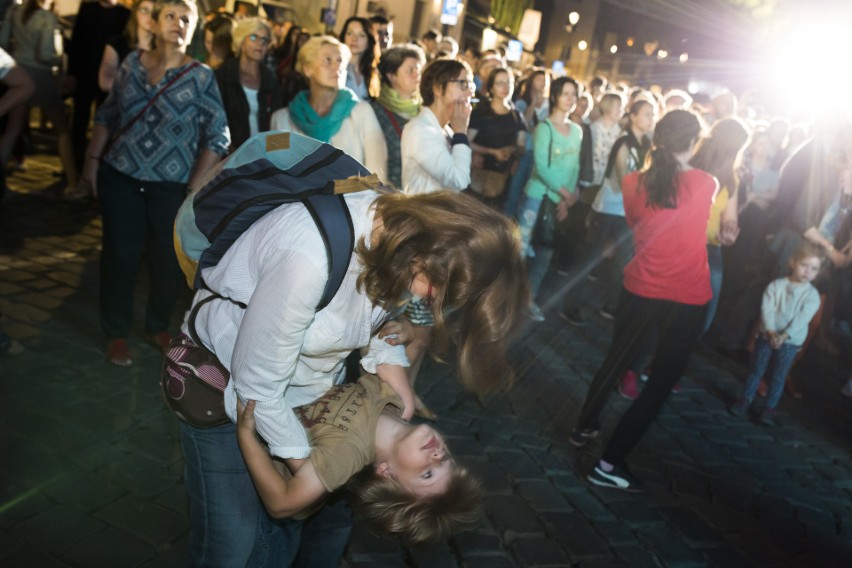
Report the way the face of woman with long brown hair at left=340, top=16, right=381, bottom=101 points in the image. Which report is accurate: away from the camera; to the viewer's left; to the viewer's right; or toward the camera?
toward the camera

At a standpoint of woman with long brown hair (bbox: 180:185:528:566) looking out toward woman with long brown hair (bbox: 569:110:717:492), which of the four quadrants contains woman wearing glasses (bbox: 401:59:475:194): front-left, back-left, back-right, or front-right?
front-left

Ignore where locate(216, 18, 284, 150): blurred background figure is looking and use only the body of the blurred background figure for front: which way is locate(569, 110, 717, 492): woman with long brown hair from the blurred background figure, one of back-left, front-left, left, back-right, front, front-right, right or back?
front

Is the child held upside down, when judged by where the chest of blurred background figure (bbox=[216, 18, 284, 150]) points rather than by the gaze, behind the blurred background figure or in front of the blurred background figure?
in front

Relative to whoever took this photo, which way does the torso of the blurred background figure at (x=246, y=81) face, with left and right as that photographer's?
facing the viewer and to the right of the viewer

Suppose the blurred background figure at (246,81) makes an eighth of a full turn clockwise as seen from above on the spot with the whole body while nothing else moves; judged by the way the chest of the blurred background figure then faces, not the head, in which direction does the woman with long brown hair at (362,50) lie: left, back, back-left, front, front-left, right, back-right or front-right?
back-left

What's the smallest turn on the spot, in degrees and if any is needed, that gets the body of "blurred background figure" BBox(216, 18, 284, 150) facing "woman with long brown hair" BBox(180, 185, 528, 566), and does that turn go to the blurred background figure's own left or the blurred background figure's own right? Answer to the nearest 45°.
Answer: approximately 45° to the blurred background figure's own right

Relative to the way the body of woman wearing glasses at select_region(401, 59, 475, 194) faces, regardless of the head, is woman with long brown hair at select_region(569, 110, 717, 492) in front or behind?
in front

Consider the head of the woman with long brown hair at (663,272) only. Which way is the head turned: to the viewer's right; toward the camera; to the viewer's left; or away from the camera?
away from the camera
